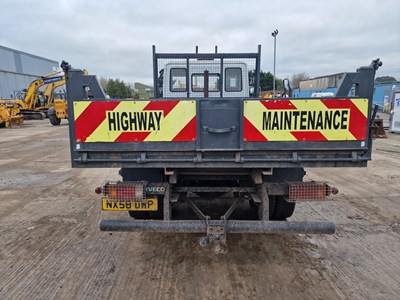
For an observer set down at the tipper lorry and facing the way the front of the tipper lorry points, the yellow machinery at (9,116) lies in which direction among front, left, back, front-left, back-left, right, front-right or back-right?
front-left

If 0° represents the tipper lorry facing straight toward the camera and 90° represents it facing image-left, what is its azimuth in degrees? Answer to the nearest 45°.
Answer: approximately 180°

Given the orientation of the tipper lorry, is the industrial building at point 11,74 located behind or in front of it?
in front

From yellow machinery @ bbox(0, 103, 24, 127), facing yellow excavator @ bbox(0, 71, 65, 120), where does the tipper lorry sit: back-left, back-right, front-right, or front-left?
back-right

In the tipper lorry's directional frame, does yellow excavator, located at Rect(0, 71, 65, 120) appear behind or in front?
in front
